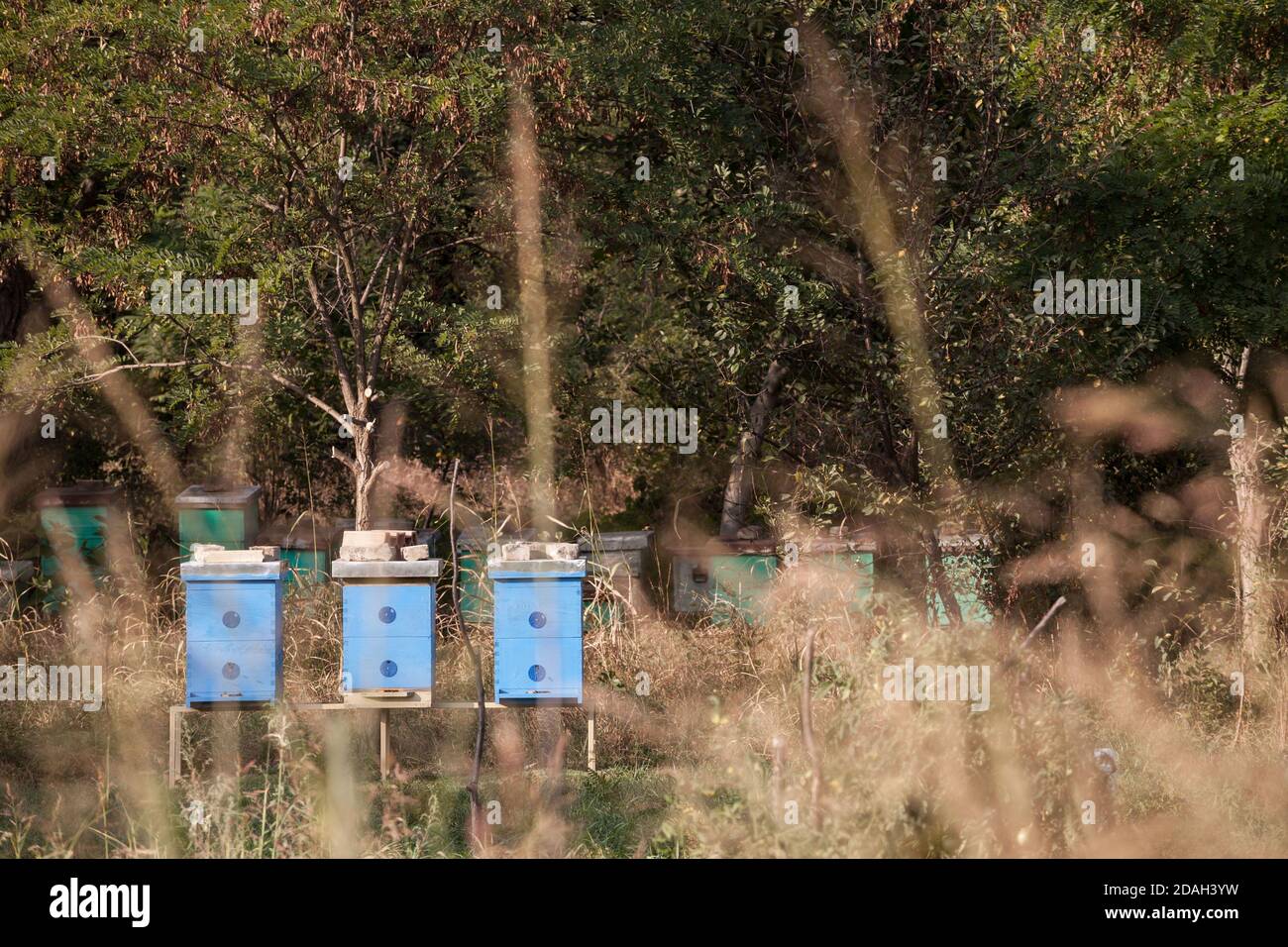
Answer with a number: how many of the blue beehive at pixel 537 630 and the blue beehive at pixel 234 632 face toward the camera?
2

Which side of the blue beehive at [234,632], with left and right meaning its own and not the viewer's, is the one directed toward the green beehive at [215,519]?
back

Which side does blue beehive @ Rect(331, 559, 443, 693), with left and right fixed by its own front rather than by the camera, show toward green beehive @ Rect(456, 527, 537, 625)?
back

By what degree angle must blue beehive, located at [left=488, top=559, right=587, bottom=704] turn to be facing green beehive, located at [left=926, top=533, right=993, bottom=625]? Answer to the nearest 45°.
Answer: approximately 135° to its left

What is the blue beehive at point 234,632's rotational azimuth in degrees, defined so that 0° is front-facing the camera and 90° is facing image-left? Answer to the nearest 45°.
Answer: approximately 0°

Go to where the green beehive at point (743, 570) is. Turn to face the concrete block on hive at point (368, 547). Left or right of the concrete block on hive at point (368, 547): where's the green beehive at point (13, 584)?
right

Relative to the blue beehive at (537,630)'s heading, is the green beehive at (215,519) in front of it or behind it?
behind

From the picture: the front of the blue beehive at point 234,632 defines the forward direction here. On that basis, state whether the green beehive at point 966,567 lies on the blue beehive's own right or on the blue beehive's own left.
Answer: on the blue beehive's own left

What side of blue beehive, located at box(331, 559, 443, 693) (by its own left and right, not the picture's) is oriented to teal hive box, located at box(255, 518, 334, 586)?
back
